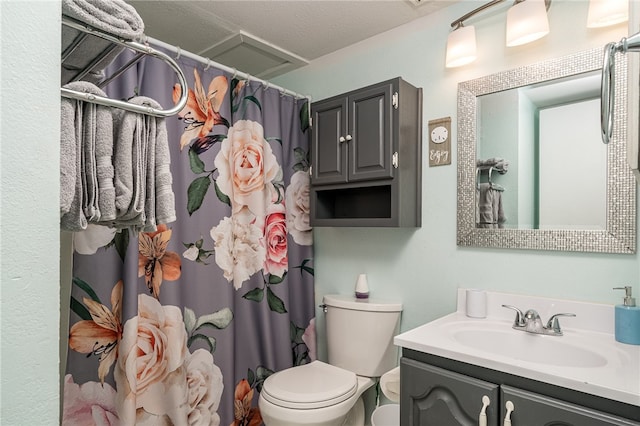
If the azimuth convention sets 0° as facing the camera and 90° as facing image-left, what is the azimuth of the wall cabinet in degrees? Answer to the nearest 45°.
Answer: approximately 45°

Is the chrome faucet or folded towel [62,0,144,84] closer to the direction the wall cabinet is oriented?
the folded towel

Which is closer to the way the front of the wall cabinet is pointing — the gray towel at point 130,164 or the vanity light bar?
the gray towel
